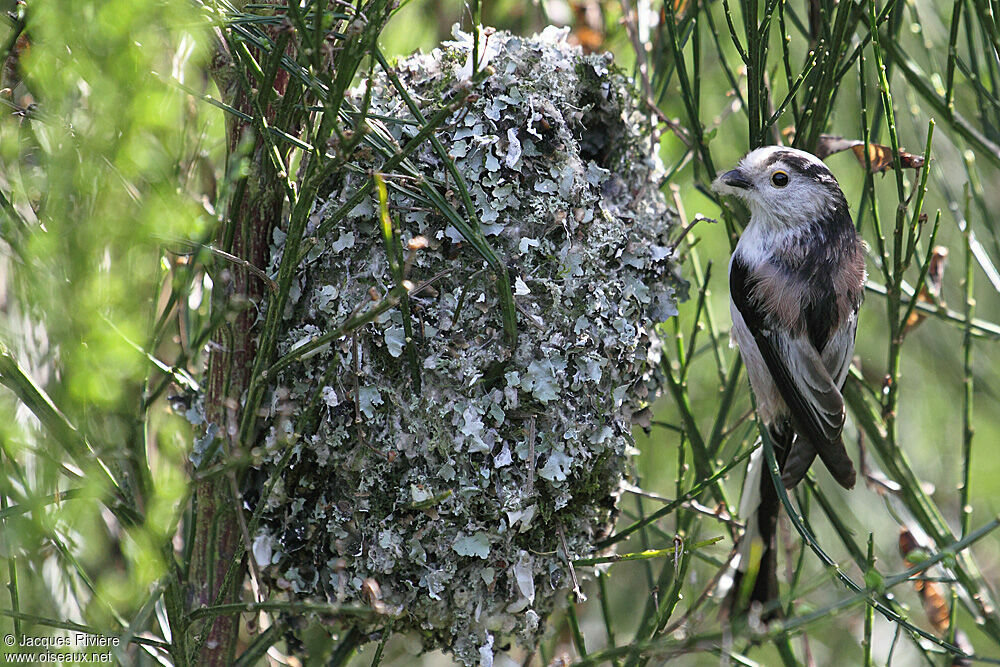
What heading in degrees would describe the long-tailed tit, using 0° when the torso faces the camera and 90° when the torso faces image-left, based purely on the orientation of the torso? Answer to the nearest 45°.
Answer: approximately 135°
